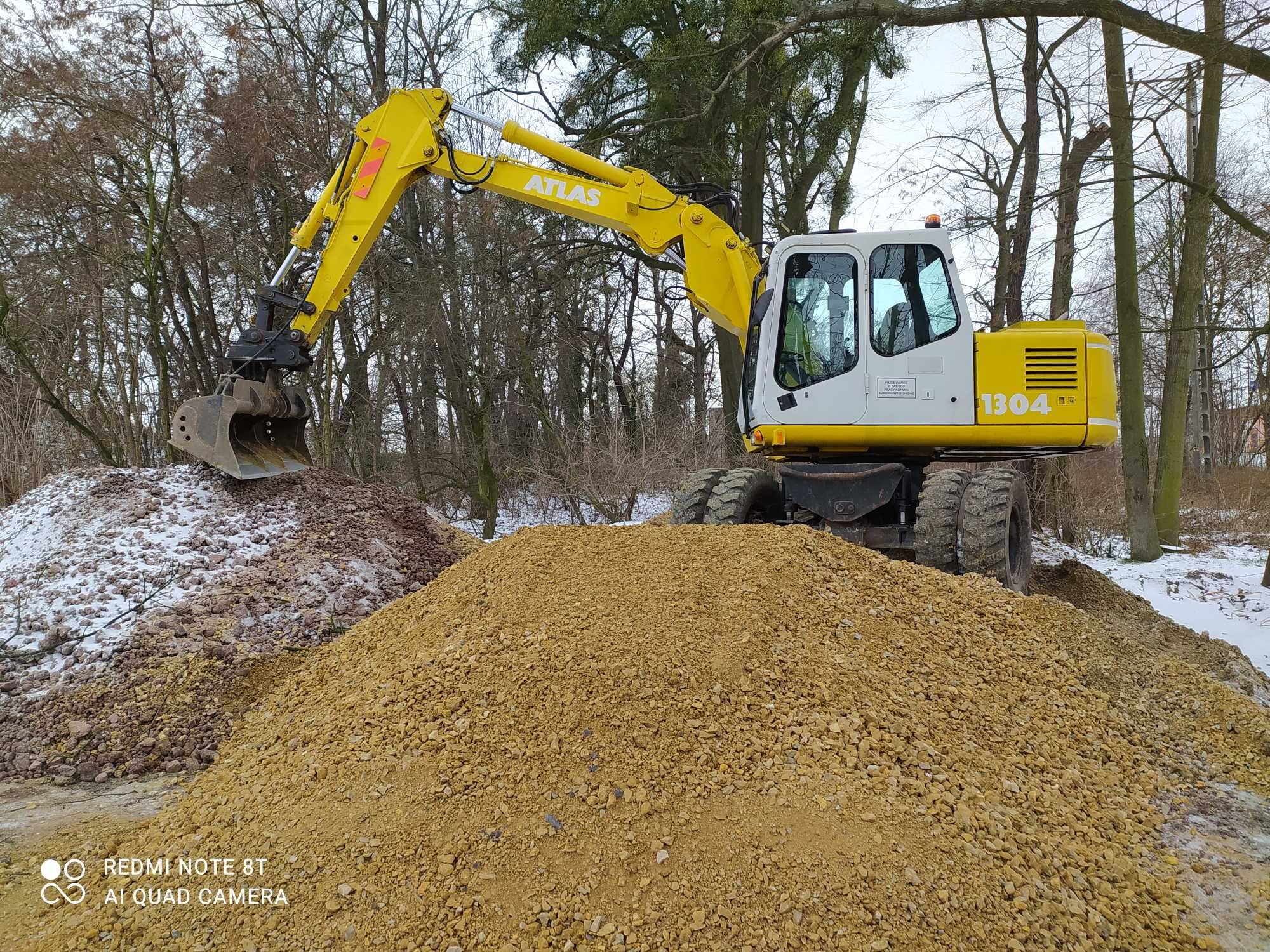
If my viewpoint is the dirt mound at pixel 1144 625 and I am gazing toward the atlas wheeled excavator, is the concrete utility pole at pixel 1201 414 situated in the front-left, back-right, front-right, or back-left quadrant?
back-right

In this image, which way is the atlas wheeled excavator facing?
to the viewer's left

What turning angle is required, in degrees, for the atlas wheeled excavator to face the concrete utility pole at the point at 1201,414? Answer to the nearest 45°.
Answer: approximately 135° to its right

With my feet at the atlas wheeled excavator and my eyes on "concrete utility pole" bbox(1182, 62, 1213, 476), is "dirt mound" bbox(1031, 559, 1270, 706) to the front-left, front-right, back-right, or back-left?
front-right

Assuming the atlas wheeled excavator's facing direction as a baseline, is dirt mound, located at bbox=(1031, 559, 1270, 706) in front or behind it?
behind
